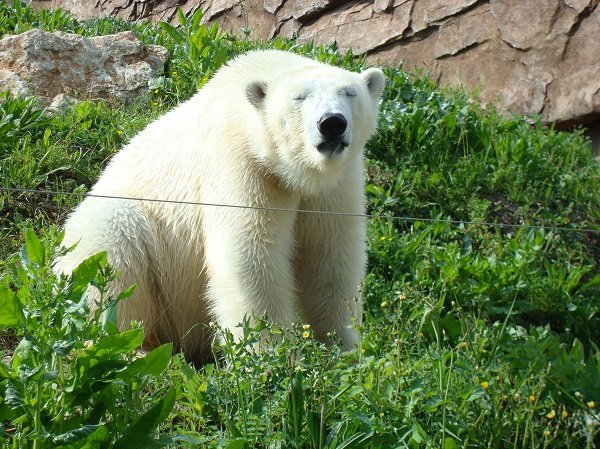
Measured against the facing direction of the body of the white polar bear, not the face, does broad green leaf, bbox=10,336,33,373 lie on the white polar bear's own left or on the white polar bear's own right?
on the white polar bear's own right

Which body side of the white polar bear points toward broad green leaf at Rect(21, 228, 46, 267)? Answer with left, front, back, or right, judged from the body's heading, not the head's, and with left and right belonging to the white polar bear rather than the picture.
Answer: right

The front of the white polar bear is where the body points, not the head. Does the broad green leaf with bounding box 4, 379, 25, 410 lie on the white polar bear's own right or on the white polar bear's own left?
on the white polar bear's own right

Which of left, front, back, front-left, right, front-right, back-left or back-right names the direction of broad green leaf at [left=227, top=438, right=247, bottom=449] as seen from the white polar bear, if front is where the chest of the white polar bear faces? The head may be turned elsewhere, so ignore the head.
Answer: front-right

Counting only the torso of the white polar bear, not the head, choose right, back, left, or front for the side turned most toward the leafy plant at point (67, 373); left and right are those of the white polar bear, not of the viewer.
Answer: right

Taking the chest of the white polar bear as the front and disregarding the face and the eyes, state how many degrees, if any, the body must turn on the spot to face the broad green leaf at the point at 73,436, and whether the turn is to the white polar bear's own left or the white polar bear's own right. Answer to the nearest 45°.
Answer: approximately 45° to the white polar bear's own right

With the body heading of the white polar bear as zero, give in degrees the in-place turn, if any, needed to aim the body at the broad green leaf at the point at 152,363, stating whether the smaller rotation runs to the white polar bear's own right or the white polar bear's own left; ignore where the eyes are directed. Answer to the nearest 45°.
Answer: approximately 45° to the white polar bear's own right

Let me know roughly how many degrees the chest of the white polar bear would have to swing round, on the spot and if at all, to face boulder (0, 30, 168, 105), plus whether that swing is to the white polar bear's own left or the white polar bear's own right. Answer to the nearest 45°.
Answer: approximately 180°

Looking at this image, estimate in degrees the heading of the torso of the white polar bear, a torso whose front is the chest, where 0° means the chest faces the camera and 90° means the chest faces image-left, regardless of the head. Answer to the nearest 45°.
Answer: approximately 315°

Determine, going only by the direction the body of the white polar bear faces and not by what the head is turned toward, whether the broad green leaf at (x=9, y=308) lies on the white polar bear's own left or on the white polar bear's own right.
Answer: on the white polar bear's own right
